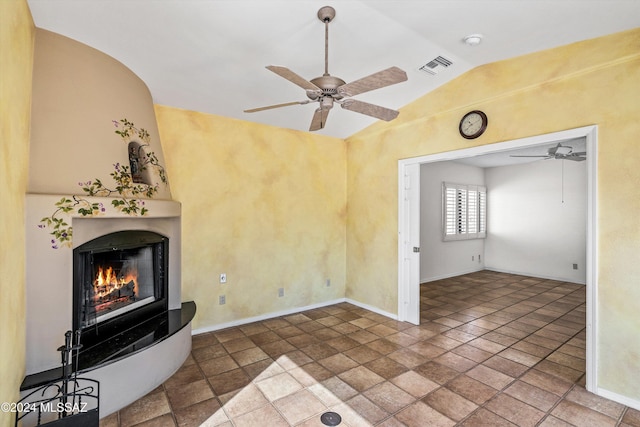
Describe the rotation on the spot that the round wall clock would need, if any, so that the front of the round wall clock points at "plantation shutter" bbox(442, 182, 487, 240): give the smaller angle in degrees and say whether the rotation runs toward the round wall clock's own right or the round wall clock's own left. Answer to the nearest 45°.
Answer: approximately 135° to the round wall clock's own right

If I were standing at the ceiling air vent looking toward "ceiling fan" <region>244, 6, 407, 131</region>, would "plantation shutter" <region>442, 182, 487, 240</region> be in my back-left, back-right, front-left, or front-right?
back-right

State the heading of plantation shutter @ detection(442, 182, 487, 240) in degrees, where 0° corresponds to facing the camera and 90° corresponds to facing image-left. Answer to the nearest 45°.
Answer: approximately 315°

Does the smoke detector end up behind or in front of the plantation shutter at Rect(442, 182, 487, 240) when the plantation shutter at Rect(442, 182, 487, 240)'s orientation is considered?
in front

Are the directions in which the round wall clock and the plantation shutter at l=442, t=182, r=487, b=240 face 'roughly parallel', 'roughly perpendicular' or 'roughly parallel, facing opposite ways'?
roughly perpendicular

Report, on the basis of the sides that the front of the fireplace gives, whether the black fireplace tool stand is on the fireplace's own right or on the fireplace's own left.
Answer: on the fireplace's own right

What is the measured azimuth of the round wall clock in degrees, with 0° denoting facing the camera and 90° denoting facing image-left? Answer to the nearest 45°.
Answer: approximately 45°

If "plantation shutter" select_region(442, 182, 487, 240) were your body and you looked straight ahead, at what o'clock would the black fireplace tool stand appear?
The black fireplace tool stand is roughly at 2 o'clock from the plantation shutter.
